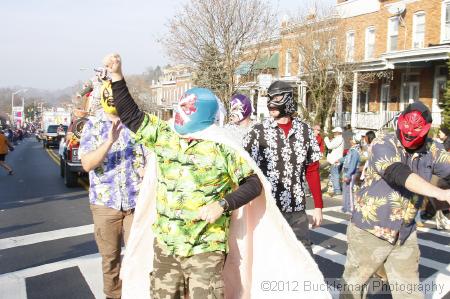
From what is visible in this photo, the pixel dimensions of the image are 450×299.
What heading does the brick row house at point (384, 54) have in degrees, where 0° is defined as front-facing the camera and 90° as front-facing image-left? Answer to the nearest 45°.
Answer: approximately 45°

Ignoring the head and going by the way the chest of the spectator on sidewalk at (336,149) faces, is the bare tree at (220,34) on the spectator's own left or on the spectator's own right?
on the spectator's own right

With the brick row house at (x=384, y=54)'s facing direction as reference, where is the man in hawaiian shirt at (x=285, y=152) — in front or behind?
in front

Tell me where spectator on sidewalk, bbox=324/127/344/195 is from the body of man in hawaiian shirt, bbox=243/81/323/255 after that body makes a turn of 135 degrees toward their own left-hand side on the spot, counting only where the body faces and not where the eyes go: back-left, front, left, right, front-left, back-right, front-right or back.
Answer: front-left

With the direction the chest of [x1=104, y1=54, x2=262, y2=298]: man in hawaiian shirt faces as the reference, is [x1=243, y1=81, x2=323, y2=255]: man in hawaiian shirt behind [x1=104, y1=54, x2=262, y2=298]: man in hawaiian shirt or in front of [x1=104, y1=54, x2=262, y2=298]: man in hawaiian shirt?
behind

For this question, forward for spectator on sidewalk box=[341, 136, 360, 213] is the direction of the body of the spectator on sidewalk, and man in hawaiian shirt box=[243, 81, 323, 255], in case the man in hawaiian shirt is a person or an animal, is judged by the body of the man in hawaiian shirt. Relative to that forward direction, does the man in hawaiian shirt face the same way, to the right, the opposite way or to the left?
to the left

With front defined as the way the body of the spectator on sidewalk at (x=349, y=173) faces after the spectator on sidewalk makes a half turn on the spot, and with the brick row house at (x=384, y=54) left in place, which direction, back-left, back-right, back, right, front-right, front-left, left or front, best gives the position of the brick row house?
left

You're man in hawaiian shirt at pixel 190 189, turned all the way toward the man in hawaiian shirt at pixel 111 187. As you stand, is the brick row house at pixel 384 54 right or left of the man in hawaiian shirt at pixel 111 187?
right

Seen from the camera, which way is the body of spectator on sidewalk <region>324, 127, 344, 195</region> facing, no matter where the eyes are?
to the viewer's left

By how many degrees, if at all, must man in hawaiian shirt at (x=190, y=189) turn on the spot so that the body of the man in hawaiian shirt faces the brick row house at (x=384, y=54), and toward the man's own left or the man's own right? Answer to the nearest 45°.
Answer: approximately 135° to the man's own left

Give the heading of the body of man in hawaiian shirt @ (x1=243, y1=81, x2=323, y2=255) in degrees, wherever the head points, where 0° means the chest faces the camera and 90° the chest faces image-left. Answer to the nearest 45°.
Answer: approximately 0°

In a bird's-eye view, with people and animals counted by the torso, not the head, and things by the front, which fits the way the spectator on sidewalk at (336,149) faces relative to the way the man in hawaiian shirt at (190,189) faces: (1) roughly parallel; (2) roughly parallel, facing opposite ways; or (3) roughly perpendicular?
roughly perpendicular

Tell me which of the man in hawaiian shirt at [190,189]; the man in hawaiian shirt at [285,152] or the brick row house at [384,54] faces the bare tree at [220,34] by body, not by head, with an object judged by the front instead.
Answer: the brick row house
